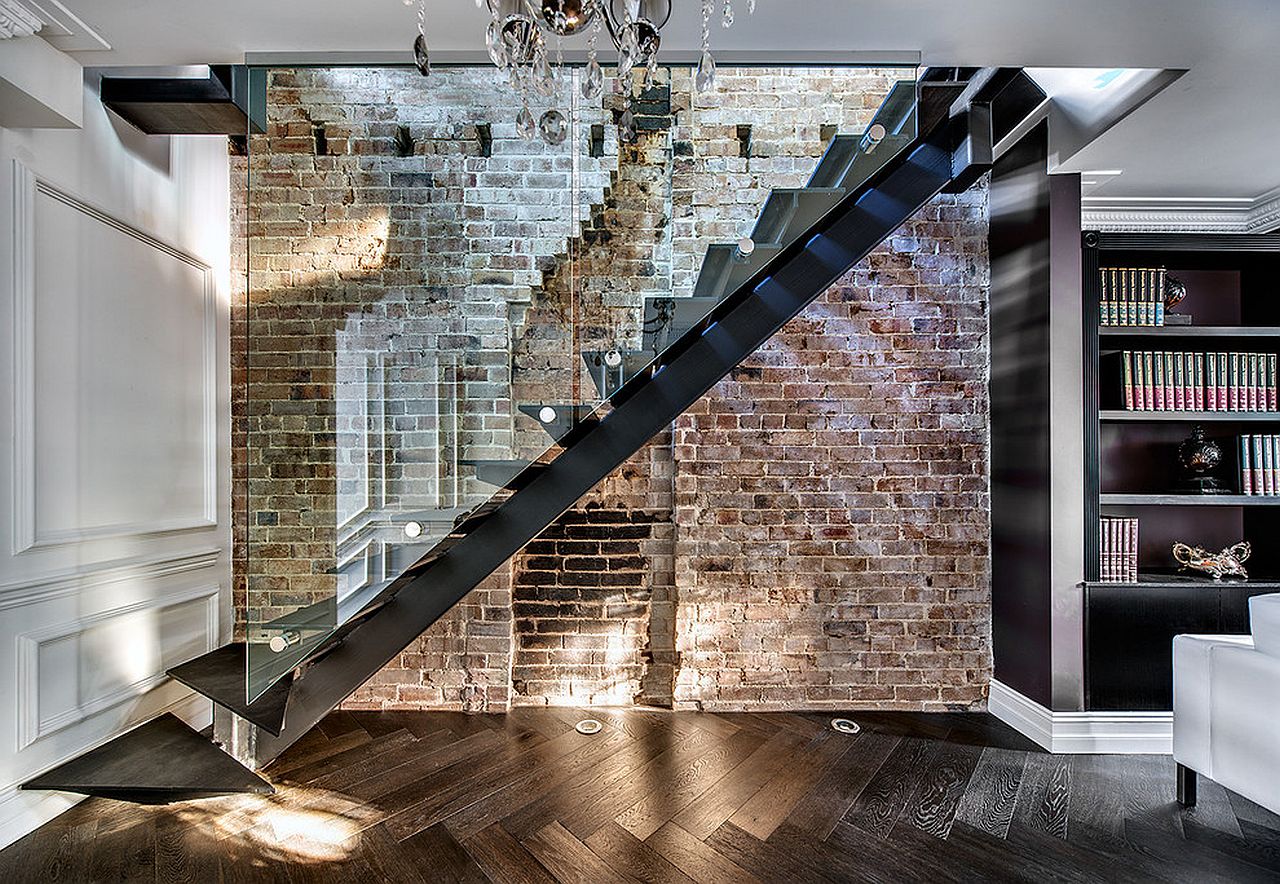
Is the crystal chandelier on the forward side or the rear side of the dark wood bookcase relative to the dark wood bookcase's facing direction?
on the forward side

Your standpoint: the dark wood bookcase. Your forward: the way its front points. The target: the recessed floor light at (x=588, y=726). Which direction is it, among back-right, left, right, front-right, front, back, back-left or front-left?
front-right

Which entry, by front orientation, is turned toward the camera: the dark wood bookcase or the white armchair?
the dark wood bookcase

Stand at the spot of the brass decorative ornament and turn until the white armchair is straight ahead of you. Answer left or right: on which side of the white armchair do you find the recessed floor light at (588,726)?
right

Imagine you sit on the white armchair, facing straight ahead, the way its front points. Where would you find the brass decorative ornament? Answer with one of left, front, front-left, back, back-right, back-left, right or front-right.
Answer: front-right

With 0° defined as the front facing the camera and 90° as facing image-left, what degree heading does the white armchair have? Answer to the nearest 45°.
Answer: approximately 135°

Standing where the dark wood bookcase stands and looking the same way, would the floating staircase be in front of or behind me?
in front

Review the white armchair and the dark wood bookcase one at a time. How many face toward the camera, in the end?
1

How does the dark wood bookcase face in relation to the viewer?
toward the camera
